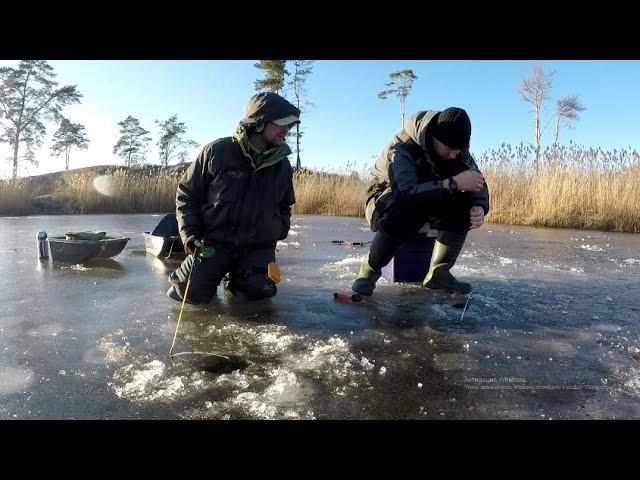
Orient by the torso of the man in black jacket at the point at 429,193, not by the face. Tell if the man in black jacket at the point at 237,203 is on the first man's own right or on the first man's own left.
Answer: on the first man's own right

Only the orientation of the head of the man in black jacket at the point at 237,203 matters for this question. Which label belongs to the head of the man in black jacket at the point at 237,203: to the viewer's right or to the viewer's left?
to the viewer's right

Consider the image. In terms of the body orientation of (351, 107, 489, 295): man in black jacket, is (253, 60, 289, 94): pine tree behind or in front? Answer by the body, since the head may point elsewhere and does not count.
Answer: behind

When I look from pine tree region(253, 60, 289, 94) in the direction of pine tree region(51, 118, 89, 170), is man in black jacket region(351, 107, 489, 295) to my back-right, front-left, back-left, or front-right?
back-left
